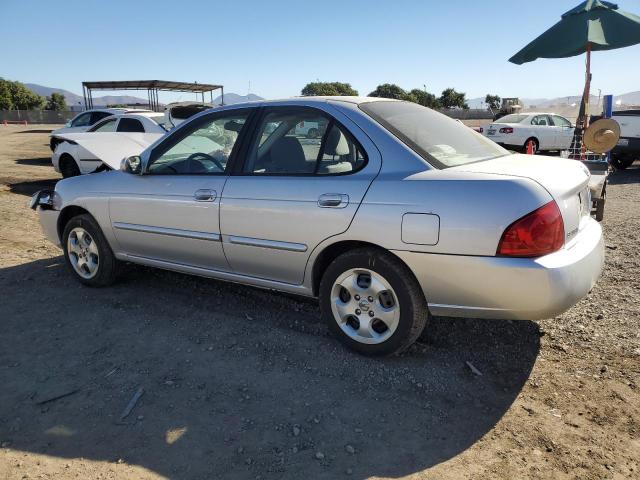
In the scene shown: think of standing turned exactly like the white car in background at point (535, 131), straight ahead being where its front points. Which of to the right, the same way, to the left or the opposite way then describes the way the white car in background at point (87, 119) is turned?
the opposite way

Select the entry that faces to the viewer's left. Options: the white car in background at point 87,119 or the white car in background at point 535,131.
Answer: the white car in background at point 87,119

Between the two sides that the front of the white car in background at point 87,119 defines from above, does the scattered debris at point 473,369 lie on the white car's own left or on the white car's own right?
on the white car's own left

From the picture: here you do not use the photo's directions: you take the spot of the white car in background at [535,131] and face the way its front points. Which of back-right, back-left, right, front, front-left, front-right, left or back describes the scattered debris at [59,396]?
back-right

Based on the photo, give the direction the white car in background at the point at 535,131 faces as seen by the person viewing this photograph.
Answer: facing away from the viewer and to the right of the viewer

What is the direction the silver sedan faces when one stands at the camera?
facing away from the viewer and to the left of the viewer

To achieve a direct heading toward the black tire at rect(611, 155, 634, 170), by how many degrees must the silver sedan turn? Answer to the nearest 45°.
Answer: approximately 90° to its right

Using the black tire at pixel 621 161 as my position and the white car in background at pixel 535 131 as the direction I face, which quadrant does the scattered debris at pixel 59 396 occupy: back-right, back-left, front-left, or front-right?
back-left

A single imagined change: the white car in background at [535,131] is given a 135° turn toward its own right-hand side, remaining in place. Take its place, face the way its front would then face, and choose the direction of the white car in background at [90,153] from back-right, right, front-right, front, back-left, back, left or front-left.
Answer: front-right

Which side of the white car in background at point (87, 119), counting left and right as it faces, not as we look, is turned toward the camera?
left

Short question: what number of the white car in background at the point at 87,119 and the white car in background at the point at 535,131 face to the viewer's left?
1
